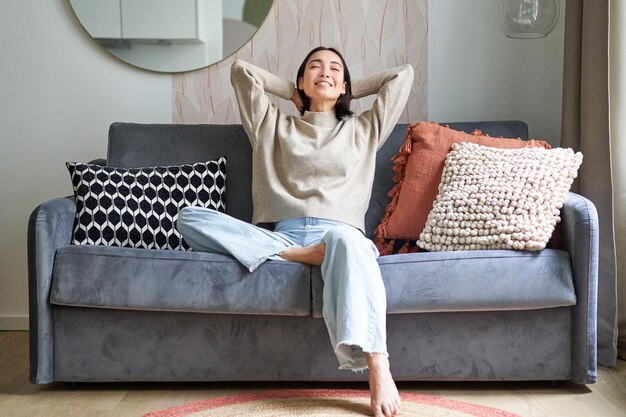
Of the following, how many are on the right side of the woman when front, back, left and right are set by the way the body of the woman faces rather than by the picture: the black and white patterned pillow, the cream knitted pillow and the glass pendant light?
1

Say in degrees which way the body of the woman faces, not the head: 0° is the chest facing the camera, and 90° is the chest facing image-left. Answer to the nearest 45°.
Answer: approximately 0°

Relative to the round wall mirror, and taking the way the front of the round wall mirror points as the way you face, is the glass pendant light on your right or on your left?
on your left

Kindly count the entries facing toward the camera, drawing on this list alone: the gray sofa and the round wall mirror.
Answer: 2
